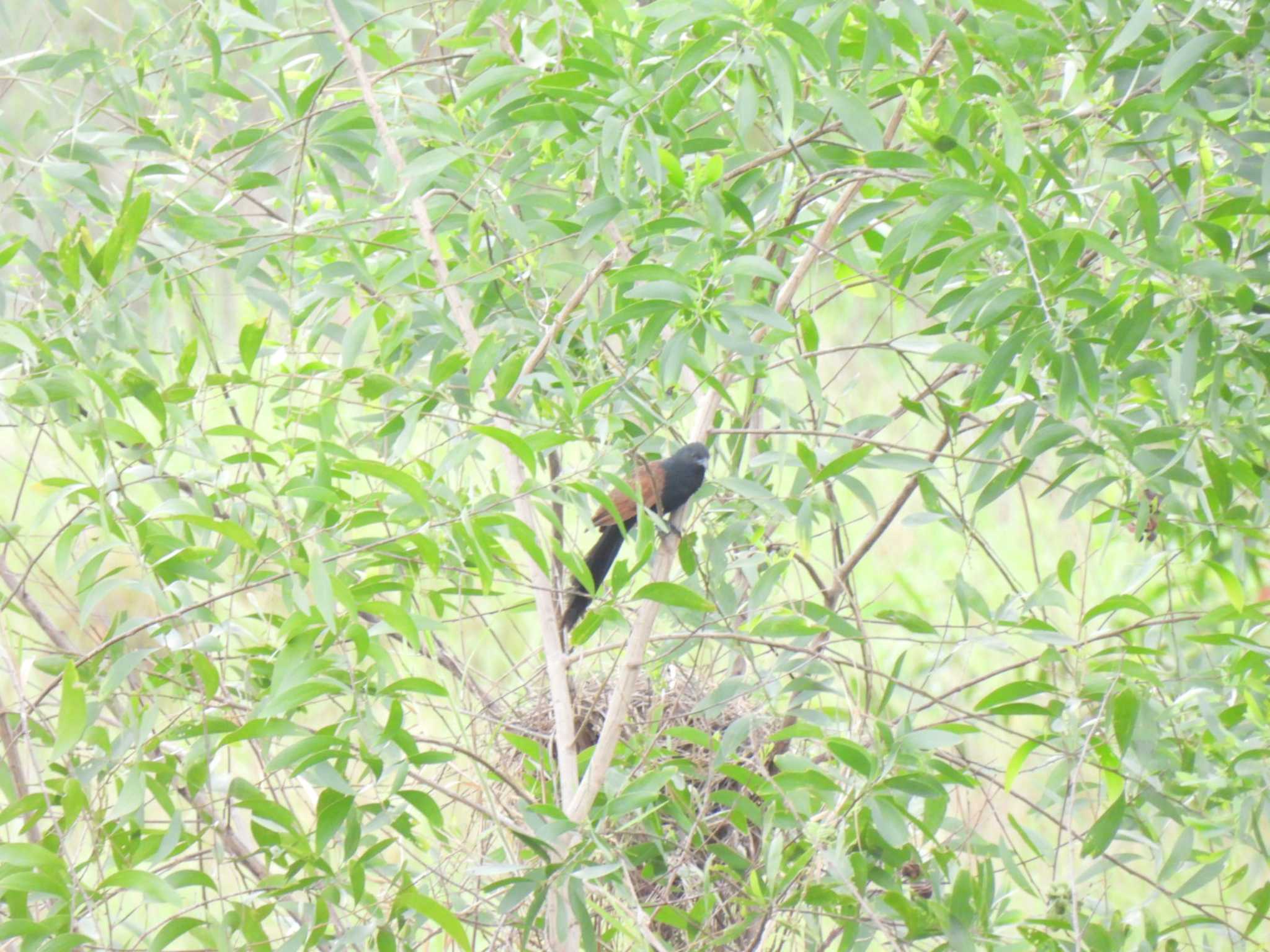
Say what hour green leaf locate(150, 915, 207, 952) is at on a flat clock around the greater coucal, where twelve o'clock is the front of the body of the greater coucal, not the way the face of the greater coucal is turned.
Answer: The green leaf is roughly at 4 o'clock from the greater coucal.

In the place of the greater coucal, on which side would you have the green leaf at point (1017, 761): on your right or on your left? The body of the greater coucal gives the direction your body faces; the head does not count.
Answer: on your right

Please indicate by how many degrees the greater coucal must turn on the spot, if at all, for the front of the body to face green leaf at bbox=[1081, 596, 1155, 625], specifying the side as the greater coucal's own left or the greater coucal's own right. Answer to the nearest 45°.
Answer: approximately 45° to the greater coucal's own right

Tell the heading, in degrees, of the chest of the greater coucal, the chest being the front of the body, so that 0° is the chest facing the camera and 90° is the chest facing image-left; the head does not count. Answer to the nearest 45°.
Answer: approximately 270°

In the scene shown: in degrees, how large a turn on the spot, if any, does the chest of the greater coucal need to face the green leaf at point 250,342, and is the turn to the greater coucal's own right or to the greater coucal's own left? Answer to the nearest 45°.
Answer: approximately 135° to the greater coucal's own right

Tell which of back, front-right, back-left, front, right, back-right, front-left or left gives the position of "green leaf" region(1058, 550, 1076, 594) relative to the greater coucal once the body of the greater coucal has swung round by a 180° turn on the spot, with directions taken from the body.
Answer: back-left

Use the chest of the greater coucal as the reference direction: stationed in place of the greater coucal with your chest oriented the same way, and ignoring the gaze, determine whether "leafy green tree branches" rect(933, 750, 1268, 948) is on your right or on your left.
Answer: on your right
